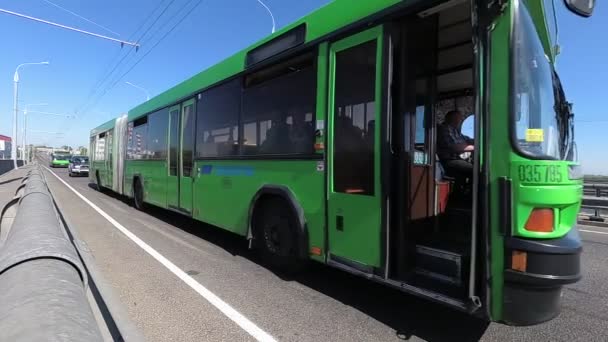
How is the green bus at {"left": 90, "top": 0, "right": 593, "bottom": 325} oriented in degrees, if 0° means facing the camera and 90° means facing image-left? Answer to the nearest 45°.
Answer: approximately 315°

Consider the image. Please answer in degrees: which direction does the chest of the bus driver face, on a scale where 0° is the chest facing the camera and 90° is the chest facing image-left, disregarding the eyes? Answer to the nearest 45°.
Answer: approximately 270°

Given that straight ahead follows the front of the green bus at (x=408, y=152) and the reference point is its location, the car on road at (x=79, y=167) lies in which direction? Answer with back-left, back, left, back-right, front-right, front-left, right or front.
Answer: back

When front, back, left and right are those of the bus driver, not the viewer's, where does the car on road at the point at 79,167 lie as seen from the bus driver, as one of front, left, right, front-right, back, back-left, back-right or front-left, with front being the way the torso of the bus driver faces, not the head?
back-left
